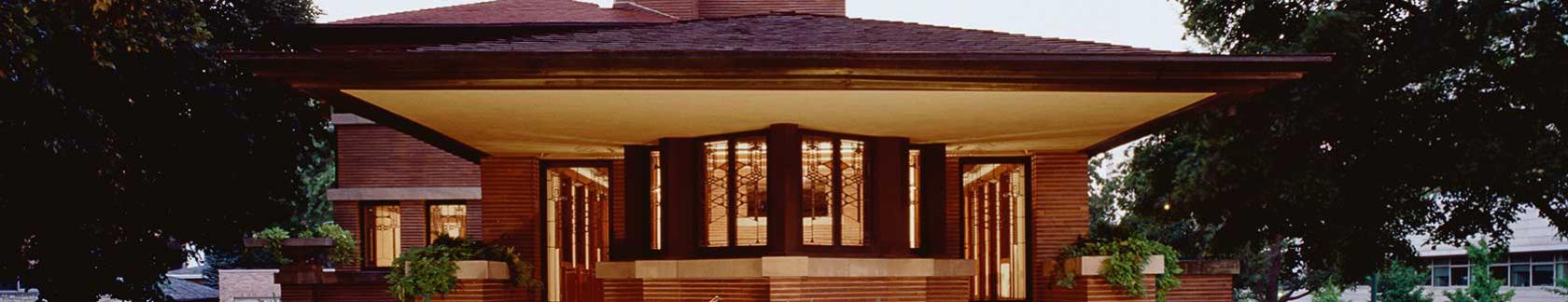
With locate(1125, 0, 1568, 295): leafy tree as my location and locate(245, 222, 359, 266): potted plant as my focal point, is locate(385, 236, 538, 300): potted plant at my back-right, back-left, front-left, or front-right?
front-left

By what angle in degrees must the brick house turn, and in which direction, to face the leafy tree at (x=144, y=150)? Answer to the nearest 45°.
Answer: approximately 135° to its right

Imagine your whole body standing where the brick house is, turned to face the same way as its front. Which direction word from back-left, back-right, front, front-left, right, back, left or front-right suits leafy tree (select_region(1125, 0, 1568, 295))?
back-left

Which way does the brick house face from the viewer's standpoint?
toward the camera

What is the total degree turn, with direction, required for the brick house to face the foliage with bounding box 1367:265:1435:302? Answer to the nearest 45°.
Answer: approximately 135° to its left

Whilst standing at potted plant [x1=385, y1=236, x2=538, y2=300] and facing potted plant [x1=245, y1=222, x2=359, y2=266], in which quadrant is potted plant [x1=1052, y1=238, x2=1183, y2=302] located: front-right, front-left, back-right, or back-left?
back-right
